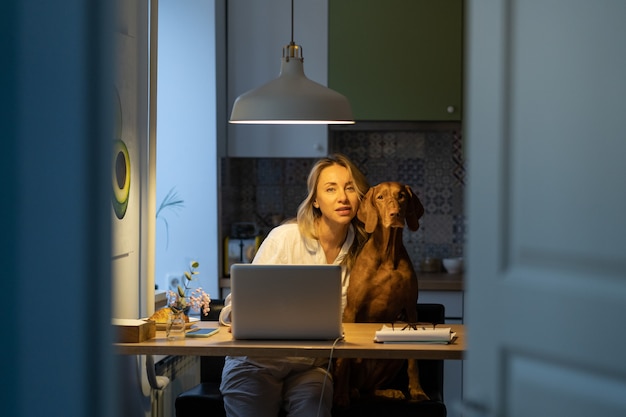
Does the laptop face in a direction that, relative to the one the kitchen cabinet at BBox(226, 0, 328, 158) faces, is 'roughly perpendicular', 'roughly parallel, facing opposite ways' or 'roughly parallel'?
roughly parallel, facing opposite ways

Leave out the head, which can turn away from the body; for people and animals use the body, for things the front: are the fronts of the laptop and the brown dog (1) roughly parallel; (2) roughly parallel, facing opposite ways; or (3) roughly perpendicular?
roughly parallel, facing opposite ways

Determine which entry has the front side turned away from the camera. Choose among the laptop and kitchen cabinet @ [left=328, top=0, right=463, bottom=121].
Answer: the laptop

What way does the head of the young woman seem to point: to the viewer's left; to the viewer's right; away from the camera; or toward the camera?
toward the camera

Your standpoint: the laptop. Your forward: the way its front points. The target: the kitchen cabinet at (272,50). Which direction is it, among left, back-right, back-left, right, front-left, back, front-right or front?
front

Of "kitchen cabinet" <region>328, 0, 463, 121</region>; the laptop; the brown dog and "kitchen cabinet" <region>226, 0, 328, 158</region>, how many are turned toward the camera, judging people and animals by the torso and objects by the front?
3

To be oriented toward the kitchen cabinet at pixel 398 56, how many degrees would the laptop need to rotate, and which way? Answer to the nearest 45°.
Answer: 0° — it already faces it

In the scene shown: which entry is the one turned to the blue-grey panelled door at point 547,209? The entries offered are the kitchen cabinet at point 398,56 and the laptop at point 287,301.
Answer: the kitchen cabinet

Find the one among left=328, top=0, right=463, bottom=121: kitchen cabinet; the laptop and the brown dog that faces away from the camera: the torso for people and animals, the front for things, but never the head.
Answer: the laptop

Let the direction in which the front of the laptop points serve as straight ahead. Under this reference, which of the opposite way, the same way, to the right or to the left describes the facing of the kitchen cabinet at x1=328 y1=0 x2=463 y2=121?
the opposite way

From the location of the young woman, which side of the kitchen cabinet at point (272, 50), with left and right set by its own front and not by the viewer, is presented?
front

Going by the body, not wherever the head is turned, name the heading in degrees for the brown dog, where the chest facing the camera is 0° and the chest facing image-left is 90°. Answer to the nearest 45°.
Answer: approximately 0°

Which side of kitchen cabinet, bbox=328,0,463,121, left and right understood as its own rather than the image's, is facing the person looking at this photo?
front

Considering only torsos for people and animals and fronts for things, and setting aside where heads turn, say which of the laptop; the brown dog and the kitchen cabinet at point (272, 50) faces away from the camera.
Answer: the laptop

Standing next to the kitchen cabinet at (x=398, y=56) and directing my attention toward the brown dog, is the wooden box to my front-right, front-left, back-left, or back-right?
front-right

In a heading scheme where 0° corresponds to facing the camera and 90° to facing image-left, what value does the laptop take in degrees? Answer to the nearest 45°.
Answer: approximately 180°

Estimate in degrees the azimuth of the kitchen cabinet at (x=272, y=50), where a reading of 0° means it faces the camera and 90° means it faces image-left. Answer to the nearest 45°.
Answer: approximately 0°
